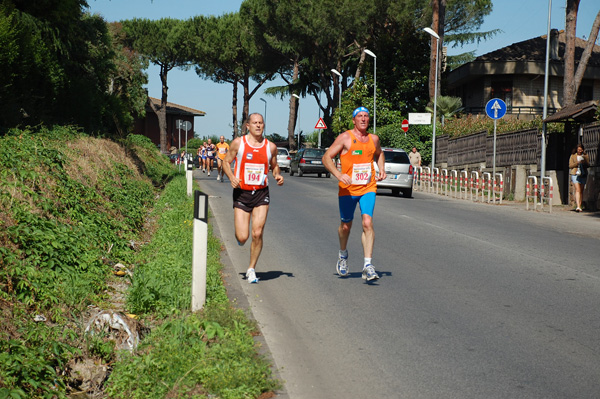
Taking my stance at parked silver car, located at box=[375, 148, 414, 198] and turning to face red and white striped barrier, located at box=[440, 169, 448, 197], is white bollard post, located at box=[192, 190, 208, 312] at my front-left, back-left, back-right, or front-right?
back-right

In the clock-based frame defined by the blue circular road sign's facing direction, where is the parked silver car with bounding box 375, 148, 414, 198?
The parked silver car is roughly at 3 o'clock from the blue circular road sign.

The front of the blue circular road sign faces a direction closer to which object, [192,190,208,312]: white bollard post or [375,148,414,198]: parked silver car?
the white bollard post

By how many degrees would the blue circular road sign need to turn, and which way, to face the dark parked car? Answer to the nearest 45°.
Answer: approximately 135° to its right

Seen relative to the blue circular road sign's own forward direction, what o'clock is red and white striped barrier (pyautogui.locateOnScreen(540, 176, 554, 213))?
The red and white striped barrier is roughly at 11 o'clock from the blue circular road sign.

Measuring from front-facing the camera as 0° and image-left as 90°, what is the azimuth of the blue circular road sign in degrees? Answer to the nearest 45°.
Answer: approximately 0°
